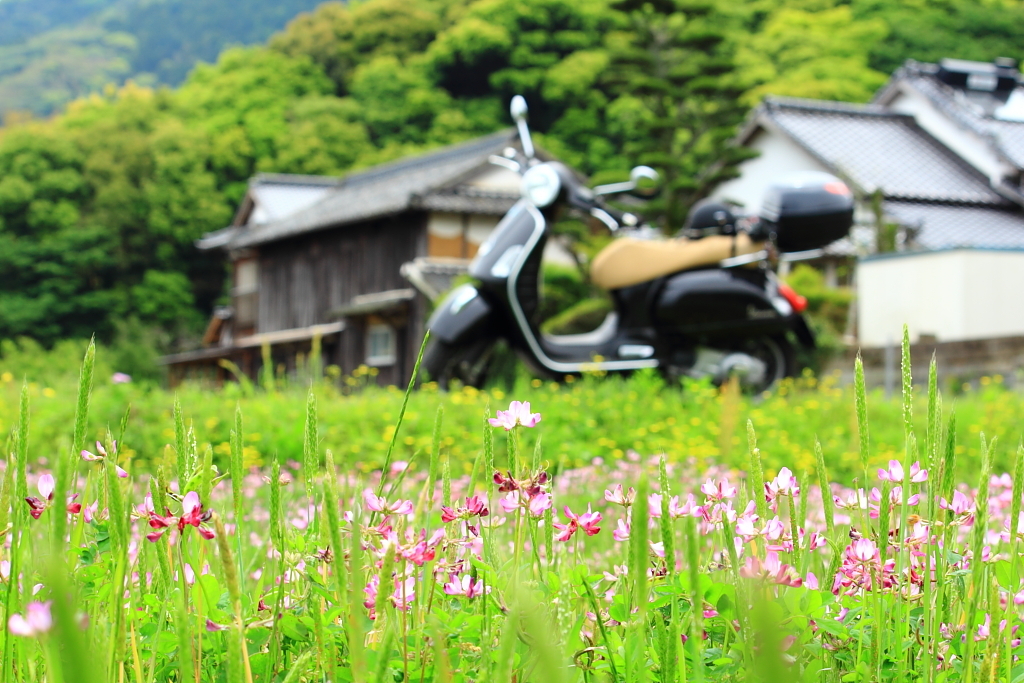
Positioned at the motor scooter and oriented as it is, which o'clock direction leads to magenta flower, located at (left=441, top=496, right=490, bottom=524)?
The magenta flower is roughly at 9 o'clock from the motor scooter.

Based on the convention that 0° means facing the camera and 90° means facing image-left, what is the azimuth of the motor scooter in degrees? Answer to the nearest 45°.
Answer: approximately 90°

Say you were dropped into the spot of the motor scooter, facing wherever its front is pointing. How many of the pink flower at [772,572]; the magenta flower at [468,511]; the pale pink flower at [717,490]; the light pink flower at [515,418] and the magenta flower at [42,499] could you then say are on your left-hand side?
5

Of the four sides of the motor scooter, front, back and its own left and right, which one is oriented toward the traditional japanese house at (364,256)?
right

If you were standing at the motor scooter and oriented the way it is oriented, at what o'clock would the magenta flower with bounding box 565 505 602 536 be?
The magenta flower is roughly at 9 o'clock from the motor scooter.

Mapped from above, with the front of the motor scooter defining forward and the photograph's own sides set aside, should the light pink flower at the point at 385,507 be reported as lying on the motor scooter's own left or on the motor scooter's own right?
on the motor scooter's own left

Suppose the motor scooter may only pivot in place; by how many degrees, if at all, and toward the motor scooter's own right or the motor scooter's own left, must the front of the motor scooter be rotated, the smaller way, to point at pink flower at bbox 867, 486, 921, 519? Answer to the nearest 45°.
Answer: approximately 90° to the motor scooter's own left

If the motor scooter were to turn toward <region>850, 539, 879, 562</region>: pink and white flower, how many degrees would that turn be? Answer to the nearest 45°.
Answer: approximately 90° to its left

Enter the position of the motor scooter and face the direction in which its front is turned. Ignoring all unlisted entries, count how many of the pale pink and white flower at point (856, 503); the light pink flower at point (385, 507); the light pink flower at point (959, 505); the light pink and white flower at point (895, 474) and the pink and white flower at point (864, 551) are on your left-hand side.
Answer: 5

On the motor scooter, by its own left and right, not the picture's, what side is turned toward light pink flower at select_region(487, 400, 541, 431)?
left

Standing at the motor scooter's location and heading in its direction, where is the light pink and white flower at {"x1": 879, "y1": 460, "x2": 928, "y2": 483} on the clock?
The light pink and white flower is roughly at 9 o'clock from the motor scooter.

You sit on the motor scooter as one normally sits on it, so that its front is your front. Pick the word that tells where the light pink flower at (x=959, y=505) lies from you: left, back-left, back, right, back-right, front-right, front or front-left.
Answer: left
